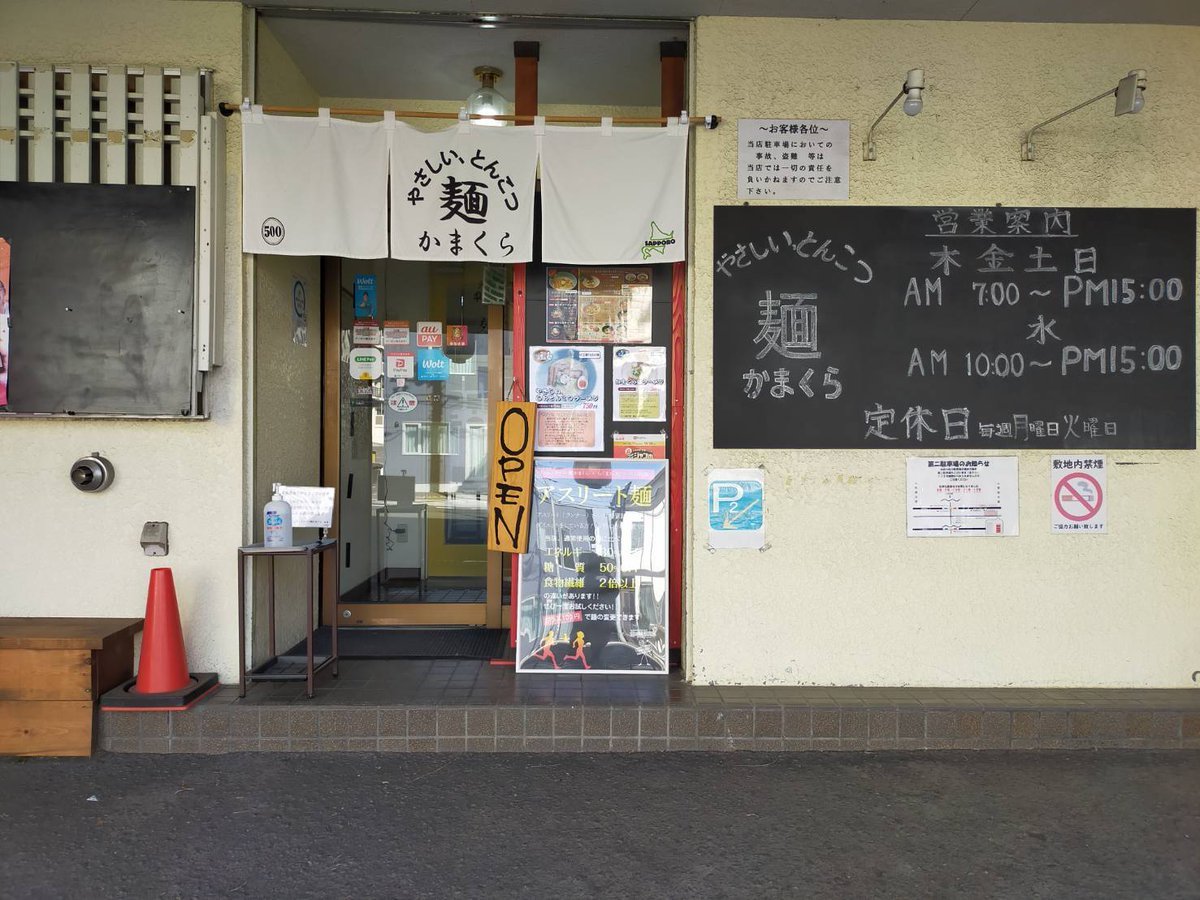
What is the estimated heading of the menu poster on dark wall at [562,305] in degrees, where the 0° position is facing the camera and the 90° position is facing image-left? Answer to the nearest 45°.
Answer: approximately 0°

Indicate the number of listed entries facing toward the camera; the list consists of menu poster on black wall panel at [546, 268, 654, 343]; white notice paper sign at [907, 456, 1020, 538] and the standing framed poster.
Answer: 3

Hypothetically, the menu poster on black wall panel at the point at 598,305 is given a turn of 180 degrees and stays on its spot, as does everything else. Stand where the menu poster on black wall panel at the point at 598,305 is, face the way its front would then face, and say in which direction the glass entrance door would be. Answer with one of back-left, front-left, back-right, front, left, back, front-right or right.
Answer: front-left

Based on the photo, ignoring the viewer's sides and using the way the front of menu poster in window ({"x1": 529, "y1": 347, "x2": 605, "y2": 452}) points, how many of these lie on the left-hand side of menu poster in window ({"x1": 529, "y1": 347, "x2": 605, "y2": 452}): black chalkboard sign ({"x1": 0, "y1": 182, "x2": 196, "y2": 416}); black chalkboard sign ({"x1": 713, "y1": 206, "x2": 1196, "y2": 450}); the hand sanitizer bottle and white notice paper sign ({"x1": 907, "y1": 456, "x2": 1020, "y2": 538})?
2

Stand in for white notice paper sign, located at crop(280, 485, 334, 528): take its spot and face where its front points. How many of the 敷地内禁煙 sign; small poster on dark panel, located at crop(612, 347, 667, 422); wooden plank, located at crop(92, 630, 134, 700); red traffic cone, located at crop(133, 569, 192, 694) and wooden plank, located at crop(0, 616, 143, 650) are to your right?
3

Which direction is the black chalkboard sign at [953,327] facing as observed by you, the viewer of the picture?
facing the viewer

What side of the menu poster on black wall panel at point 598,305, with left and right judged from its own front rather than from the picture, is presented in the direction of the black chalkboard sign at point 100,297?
right
